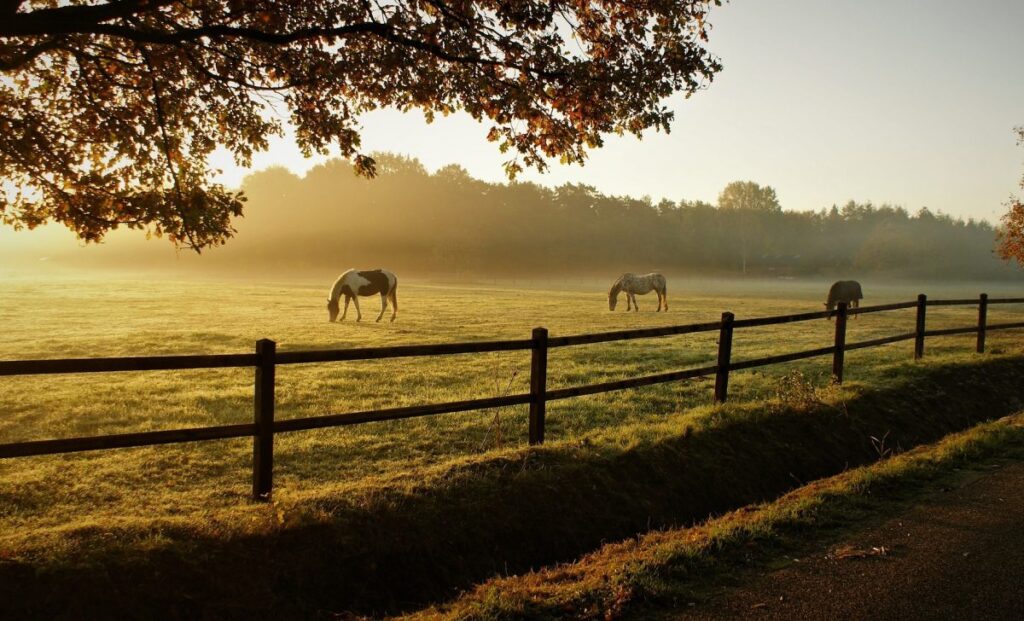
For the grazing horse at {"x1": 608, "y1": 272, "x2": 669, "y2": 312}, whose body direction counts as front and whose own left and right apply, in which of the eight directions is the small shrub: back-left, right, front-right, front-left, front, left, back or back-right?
left

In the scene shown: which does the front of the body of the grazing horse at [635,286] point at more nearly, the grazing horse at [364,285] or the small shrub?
the grazing horse

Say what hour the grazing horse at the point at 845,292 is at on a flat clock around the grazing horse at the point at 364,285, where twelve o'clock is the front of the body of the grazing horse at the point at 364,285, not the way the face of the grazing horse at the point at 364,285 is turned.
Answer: the grazing horse at the point at 845,292 is roughly at 6 o'clock from the grazing horse at the point at 364,285.

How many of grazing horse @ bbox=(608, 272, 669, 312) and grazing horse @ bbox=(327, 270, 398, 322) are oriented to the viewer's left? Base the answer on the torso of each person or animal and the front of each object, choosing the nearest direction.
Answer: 2

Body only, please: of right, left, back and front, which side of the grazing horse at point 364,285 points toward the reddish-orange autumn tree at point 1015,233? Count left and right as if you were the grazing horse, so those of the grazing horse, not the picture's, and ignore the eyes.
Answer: back

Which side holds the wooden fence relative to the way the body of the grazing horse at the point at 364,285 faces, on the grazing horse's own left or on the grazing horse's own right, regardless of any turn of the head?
on the grazing horse's own left

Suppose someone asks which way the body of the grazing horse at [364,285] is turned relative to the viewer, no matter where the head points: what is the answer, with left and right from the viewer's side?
facing to the left of the viewer

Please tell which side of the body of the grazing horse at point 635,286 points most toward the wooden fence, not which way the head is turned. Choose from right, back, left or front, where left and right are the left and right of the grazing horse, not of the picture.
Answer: left

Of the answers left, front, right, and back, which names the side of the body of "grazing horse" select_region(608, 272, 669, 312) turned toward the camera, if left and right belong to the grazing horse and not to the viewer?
left
